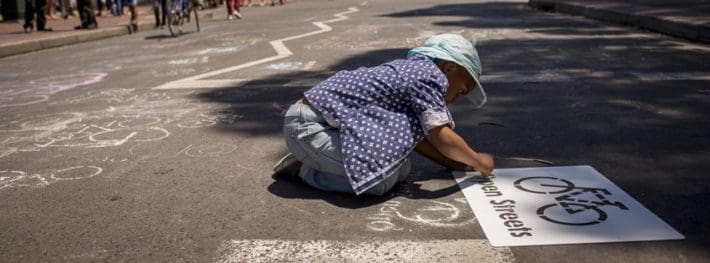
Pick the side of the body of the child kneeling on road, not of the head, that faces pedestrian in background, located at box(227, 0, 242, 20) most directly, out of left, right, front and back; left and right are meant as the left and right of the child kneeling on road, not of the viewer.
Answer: left

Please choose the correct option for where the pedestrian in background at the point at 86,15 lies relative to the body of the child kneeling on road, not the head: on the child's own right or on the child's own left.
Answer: on the child's own left

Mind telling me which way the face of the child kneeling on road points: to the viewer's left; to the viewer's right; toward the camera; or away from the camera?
to the viewer's right

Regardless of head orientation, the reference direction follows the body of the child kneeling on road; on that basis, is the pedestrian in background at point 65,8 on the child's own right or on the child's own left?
on the child's own left

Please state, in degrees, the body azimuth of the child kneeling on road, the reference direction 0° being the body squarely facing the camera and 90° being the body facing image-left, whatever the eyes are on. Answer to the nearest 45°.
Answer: approximately 270°

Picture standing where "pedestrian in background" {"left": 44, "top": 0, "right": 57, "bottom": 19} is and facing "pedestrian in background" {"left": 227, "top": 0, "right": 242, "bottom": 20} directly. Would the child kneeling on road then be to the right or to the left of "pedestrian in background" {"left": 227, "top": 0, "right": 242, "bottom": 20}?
right

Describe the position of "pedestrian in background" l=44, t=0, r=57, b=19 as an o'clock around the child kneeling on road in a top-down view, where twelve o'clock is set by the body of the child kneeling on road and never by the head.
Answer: The pedestrian in background is roughly at 8 o'clock from the child kneeling on road.

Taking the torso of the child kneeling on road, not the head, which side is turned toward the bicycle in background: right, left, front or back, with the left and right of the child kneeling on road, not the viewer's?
left

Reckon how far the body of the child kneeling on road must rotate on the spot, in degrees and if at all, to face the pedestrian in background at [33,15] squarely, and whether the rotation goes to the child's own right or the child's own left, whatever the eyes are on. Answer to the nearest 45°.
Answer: approximately 135° to the child's own left

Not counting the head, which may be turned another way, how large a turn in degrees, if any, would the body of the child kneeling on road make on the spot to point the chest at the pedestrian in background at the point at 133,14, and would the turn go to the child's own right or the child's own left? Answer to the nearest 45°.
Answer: approximately 135° to the child's own left
